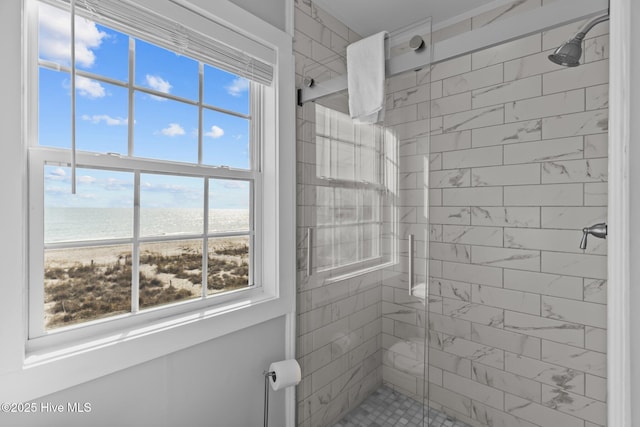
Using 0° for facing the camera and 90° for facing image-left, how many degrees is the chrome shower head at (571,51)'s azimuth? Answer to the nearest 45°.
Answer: approximately 90°

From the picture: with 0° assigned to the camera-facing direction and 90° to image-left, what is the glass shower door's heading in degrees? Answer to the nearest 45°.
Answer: approximately 45°

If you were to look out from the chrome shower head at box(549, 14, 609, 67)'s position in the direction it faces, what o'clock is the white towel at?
The white towel is roughly at 11 o'clock from the chrome shower head.

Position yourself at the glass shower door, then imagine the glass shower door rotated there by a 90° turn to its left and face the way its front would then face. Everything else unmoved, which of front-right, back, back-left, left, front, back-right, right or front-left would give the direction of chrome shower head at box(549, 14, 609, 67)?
front-left

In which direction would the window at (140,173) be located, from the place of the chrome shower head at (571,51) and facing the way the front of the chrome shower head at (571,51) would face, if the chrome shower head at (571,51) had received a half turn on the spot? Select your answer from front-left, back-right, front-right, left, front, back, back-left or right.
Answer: back-right

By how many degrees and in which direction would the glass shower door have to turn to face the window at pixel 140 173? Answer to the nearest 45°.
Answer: approximately 45° to its right
